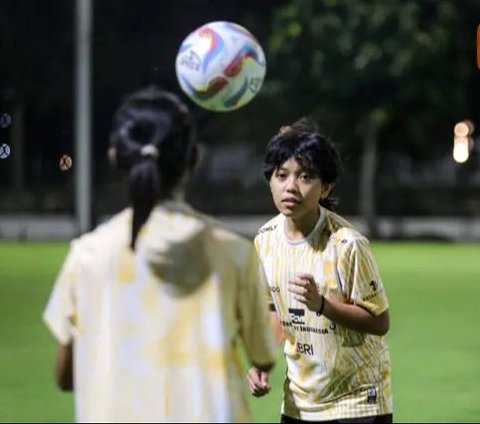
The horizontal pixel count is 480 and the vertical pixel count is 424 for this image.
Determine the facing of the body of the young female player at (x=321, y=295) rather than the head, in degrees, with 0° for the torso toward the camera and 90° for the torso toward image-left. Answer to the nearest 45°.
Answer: approximately 45°

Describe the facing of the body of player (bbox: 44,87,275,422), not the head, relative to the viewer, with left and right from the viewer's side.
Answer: facing away from the viewer

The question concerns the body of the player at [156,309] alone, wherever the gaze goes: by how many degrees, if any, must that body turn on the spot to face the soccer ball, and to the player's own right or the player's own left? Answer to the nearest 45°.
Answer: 0° — they already face it

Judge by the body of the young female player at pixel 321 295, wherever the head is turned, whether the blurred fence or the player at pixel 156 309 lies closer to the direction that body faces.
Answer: the player

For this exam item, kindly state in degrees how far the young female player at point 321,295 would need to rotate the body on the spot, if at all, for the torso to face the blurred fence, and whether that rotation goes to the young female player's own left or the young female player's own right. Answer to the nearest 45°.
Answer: approximately 135° to the young female player's own right

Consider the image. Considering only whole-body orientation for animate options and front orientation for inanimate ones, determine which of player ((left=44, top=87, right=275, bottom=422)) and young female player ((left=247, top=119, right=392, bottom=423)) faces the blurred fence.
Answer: the player

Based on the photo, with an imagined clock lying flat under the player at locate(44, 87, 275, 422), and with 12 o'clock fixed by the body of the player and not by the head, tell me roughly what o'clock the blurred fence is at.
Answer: The blurred fence is roughly at 12 o'clock from the player.

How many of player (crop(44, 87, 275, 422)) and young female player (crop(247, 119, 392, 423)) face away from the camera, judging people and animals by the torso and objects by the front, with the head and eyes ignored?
1

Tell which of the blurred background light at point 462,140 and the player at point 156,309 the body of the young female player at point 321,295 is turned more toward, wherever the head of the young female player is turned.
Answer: the player

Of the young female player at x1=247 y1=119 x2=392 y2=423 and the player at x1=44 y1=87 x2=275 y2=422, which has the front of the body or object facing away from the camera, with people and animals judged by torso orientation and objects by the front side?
the player
